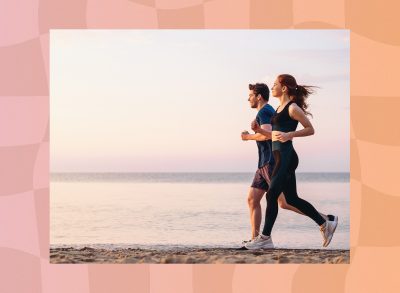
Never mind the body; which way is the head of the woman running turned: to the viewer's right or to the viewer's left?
to the viewer's left

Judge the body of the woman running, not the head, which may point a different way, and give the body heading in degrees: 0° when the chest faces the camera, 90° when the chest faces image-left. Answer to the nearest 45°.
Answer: approximately 90°
